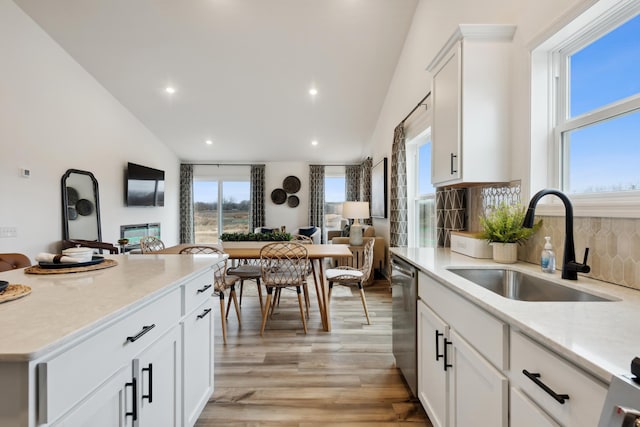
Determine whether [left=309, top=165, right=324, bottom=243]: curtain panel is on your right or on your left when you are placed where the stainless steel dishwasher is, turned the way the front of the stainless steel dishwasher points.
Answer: on your right

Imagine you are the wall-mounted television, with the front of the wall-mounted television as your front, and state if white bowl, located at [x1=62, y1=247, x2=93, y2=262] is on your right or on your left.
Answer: on your right

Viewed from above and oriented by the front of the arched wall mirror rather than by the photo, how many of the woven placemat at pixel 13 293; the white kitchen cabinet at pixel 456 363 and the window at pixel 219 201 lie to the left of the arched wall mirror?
1

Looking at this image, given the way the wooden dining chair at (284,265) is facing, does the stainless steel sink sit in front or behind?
behind

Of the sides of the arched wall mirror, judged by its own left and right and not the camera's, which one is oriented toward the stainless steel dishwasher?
front

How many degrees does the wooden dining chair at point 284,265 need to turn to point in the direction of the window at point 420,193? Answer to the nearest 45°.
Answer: approximately 45° to its right

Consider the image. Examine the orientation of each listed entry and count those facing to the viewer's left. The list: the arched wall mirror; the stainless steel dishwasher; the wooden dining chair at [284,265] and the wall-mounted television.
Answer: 1

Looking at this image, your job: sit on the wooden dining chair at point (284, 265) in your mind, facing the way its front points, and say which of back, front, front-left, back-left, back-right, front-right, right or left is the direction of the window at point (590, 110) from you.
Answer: back-right

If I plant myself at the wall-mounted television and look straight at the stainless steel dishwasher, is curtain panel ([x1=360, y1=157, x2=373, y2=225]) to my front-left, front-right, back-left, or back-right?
front-left

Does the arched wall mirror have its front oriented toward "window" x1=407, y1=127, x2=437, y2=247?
yes

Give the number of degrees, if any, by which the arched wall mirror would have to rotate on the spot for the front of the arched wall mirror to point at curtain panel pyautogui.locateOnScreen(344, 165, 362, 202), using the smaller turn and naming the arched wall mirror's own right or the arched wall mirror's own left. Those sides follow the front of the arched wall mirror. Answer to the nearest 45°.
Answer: approximately 45° to the arched wall mirror's own left

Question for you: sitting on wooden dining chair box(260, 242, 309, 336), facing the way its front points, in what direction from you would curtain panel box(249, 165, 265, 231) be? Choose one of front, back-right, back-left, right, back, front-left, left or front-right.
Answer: front

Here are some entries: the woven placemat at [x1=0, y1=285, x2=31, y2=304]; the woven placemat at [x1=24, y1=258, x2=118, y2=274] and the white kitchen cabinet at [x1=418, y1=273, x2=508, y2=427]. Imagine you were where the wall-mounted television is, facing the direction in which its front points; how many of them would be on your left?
0

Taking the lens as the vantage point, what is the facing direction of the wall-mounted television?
facing the viewer and to the right of the viewer

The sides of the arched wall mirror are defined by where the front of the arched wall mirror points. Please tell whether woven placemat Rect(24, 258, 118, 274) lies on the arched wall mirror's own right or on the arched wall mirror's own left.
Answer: on the arched wall mirror's own right

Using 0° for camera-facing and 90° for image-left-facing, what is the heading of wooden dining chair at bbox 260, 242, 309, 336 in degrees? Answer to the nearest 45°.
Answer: approximately 180°

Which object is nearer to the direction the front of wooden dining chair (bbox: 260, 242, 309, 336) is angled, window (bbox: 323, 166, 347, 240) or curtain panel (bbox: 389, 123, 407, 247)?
the window

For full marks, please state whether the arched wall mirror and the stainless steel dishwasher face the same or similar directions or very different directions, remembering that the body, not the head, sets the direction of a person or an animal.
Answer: very different directions

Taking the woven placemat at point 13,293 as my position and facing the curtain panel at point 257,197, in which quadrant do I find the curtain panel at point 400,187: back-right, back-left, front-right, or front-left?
front-right

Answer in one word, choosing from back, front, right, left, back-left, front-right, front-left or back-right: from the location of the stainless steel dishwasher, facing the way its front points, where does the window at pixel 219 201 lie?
front-right

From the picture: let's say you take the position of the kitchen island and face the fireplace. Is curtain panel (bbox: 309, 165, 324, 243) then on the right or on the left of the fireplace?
right

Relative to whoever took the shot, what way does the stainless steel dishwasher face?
facing to the left of the viewer

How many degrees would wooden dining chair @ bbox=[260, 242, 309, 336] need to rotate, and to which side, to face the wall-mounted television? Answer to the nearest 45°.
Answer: approximately 45° to its left

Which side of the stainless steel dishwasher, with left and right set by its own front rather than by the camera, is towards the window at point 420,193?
right
